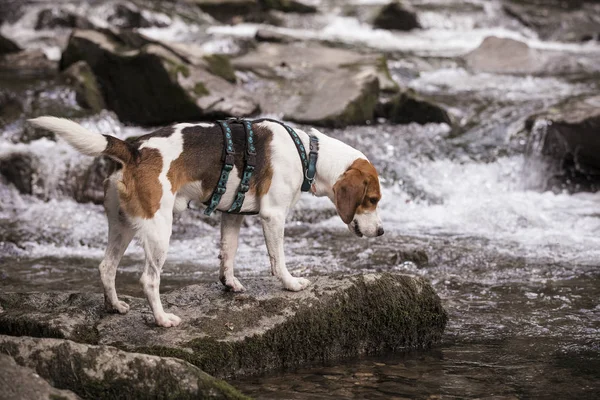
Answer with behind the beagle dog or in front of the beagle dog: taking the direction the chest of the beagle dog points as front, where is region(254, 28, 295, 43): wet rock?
in front

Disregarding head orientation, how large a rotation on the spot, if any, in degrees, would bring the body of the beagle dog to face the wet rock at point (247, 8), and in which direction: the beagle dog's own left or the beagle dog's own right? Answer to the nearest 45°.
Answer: approximately 45° to the beagle dog's own left

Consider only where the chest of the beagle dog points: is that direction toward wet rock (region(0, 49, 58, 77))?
no

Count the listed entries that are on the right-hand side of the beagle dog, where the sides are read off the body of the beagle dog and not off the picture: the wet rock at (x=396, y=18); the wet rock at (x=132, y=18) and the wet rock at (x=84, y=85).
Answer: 0

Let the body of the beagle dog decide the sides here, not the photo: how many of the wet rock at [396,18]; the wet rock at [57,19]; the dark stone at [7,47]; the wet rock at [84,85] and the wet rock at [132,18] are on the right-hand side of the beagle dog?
0

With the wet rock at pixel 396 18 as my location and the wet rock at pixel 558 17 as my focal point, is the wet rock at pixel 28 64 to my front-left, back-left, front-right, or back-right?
back-right

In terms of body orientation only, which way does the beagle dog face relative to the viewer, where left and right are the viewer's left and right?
facing away from the viewer and to the right of the viewer

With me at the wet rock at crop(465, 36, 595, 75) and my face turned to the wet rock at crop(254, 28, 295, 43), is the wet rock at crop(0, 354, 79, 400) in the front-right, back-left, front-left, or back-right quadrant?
front-left

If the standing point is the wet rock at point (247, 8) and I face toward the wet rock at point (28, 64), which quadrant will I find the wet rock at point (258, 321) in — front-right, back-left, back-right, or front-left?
front-left

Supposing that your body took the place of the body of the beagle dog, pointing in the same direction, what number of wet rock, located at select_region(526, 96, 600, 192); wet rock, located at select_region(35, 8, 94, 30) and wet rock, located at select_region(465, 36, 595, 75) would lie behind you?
0

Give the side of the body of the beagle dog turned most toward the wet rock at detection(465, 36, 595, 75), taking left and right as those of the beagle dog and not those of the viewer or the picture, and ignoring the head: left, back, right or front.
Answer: front

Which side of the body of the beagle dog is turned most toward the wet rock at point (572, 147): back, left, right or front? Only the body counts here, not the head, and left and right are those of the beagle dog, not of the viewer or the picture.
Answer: front

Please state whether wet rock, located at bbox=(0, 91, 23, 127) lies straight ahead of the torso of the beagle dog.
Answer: no

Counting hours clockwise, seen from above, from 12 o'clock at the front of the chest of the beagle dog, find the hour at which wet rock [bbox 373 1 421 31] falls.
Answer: The wet rock is roughly at 11 o'clock from the beagle dog.

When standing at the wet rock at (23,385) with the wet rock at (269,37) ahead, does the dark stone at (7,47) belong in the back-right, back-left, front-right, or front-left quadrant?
front-left

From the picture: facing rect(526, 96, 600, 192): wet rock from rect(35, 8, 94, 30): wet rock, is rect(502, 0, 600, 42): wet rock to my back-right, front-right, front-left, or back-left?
front-left

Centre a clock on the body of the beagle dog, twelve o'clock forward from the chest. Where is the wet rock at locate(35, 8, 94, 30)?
The wet rock is roughly at 10 o'clock from the beagle dog.

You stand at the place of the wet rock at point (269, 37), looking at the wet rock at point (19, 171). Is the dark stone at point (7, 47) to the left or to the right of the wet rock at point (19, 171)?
right

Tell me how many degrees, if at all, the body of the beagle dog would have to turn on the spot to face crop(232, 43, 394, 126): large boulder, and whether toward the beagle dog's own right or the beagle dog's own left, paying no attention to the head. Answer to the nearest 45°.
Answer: approximately 45° to the beagle dog's own left

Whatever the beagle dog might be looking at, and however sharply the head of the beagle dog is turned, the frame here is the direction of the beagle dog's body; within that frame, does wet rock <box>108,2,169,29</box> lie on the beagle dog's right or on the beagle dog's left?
on the beagle dog's left

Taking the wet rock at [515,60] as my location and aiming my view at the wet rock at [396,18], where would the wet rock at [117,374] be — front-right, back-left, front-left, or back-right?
back-left

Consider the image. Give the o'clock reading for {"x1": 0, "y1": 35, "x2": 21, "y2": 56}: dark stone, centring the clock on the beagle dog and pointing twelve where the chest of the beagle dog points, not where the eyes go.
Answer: The dark stone is roughly at 10 o'clock from the beagle dog.
